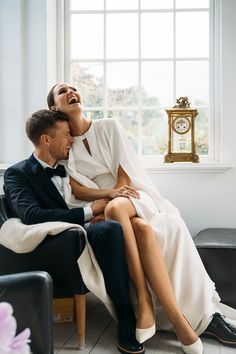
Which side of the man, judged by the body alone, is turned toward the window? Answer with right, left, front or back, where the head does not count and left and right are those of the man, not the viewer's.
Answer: left

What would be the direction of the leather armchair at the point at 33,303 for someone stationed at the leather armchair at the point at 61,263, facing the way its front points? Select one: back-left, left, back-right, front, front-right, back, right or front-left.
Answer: front-right

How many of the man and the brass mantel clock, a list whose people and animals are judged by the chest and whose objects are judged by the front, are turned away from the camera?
0

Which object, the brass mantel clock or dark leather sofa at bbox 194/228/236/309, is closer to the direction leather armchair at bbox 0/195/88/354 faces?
the dark leather sofa

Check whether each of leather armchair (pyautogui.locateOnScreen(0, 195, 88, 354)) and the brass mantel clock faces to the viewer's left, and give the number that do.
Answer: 0

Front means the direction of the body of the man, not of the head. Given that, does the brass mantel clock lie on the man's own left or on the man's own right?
on the man's own left

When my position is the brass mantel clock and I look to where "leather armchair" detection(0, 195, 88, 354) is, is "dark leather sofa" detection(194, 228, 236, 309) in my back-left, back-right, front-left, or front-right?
front-left

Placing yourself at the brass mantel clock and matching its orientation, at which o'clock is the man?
The man is roughly at 1 o'clock from the brass mantel clock.

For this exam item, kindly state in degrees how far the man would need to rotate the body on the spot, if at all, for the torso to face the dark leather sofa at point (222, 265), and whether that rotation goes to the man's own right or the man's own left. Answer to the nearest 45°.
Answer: approximately 45° to the man's own left

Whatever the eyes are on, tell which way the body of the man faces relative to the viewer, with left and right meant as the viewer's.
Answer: facing the viewer and to the right of the viewer

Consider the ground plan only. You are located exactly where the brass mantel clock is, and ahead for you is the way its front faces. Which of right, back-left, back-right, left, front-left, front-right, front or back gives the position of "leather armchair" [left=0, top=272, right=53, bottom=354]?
front

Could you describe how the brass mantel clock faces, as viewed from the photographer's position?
facing the viewer
